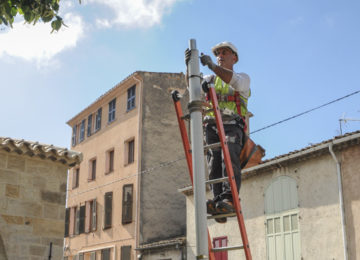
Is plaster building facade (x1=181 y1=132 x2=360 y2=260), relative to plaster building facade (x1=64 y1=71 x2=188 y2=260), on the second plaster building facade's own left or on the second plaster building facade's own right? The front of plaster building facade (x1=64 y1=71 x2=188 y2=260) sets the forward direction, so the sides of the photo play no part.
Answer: on the second plaster building facade's own left

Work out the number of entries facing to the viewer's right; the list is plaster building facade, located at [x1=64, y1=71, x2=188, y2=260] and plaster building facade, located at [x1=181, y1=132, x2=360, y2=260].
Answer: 0

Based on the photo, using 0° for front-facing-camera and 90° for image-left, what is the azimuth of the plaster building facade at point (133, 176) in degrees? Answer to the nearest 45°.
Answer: approximately 45°

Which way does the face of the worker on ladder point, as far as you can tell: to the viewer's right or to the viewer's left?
to the viewer's left

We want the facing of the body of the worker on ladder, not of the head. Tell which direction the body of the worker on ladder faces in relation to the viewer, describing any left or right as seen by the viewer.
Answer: facing the viewer and to the left of the viewer

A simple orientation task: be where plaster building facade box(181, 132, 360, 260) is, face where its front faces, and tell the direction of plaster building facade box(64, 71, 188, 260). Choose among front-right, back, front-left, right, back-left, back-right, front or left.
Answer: right

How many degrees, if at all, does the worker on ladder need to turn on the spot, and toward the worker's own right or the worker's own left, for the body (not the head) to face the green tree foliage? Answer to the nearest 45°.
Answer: approximately 45° to the worker's own right

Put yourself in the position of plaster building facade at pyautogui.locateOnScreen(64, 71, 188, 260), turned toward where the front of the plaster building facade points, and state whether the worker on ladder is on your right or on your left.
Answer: on your left

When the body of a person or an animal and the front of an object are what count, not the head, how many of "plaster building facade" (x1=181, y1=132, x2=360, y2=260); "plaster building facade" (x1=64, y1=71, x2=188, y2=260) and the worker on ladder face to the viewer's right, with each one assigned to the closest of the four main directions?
0
